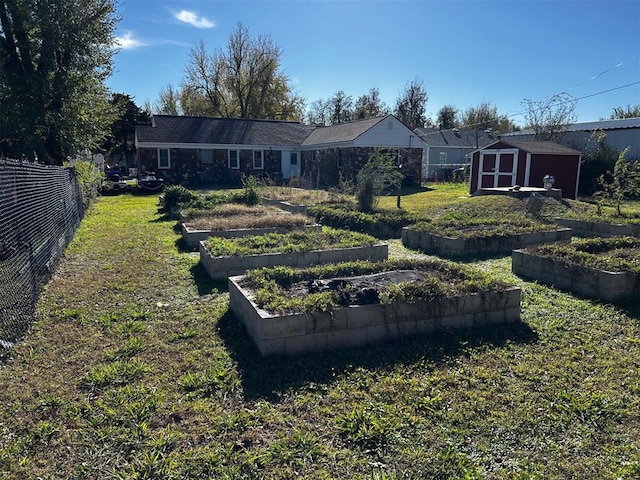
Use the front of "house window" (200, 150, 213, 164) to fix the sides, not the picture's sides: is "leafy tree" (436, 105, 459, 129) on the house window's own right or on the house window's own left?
on the house window's own left

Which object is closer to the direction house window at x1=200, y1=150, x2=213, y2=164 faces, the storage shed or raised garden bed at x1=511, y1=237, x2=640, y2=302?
the raised garden bed

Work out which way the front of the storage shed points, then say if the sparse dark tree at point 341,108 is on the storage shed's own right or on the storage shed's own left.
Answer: on the storage shed's own right

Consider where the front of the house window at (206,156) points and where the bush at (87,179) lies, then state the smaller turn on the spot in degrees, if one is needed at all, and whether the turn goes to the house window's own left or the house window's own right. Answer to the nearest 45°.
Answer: approximately 45° to the house window's own right

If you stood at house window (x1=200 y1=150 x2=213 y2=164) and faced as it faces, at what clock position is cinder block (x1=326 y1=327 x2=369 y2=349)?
The cinder block is roughly at 12 o'clock from the house window.

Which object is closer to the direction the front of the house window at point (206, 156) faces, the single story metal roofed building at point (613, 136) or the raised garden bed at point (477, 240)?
the raised garden bed

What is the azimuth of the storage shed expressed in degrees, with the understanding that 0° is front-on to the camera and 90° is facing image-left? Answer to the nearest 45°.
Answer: approximately 45°

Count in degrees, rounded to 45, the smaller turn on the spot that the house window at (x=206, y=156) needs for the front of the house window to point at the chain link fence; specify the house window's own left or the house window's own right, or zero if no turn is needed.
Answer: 0° — it already faces it

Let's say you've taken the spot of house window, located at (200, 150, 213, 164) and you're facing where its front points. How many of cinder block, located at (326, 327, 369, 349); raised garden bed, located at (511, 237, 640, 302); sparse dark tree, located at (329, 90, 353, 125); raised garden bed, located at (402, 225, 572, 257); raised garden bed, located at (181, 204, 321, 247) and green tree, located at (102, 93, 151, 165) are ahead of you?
4
